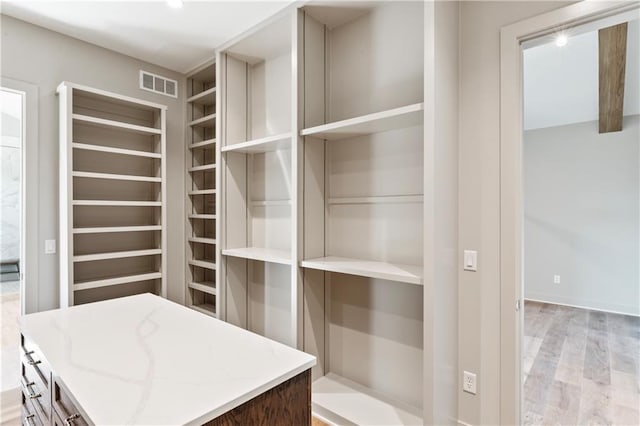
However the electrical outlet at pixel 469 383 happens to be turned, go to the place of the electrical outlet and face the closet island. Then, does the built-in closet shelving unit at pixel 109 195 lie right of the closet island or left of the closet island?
right

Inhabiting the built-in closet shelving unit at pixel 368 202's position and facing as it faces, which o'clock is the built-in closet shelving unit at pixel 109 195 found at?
the built-in closet shelving unit at pixel 109 195 is roughly at 2 o'clock from the built-in closet shelving unit at pixel 368 202.

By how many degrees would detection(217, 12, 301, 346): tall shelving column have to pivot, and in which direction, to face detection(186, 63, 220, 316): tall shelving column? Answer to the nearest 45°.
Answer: approximately 90° to its right

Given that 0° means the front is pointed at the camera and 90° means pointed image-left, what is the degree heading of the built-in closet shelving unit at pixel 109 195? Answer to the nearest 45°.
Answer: approximately 315°
